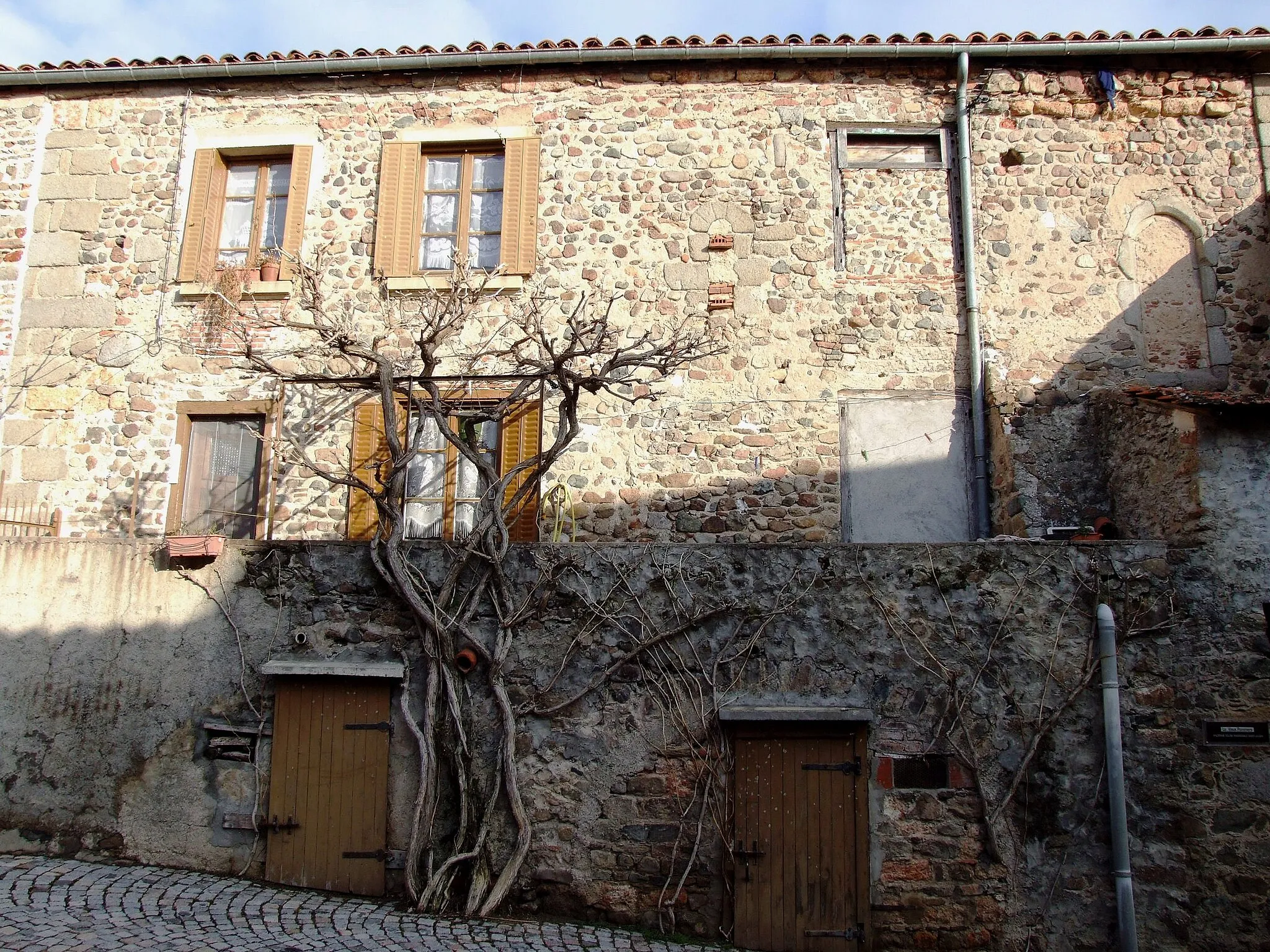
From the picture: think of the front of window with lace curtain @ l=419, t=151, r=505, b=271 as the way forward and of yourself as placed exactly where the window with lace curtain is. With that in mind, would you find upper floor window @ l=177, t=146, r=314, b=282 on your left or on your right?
on your right

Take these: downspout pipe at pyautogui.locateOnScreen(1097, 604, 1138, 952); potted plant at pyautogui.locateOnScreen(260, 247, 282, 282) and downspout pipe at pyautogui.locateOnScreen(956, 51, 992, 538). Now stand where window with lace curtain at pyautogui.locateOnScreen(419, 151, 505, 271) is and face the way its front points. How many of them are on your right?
1

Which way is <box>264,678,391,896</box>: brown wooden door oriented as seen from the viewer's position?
toward the camera

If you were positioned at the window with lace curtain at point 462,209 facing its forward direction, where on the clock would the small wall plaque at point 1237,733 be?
The small wall plaque is roughly at 10 o'clock from the window with lace curtain.

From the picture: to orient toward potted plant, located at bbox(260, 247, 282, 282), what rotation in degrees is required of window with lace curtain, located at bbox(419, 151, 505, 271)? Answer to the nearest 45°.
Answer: approximately 90° to its right

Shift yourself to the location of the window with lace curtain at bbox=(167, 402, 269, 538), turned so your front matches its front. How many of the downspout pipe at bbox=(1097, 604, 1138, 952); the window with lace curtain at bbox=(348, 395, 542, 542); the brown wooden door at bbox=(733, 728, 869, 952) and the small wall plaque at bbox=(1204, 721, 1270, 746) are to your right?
0

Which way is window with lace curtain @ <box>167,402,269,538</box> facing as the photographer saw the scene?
facing the viewer

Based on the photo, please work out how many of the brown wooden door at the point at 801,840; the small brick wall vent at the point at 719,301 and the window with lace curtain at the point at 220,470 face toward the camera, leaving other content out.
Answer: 3

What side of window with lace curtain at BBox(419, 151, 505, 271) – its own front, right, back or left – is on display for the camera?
front

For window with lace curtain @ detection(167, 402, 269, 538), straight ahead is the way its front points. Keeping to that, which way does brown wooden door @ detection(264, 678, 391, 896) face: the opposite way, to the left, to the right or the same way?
the same way

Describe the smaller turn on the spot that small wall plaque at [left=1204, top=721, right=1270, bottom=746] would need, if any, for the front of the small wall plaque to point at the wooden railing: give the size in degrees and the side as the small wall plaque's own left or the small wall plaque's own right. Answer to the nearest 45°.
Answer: approximately 90° to the small wall plaque's own right

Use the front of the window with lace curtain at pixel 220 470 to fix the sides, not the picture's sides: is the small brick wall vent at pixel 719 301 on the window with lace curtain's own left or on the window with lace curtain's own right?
on the window with lace curtain's own left

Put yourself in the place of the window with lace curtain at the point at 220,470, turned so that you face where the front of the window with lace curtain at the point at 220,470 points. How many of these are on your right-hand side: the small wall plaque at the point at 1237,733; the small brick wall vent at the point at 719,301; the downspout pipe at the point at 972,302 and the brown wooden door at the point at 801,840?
0

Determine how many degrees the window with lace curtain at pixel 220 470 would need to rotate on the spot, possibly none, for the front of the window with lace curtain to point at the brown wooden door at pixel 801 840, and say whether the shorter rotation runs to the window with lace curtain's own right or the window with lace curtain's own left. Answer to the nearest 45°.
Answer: approximately 45° to the window with lace curtain's own left
